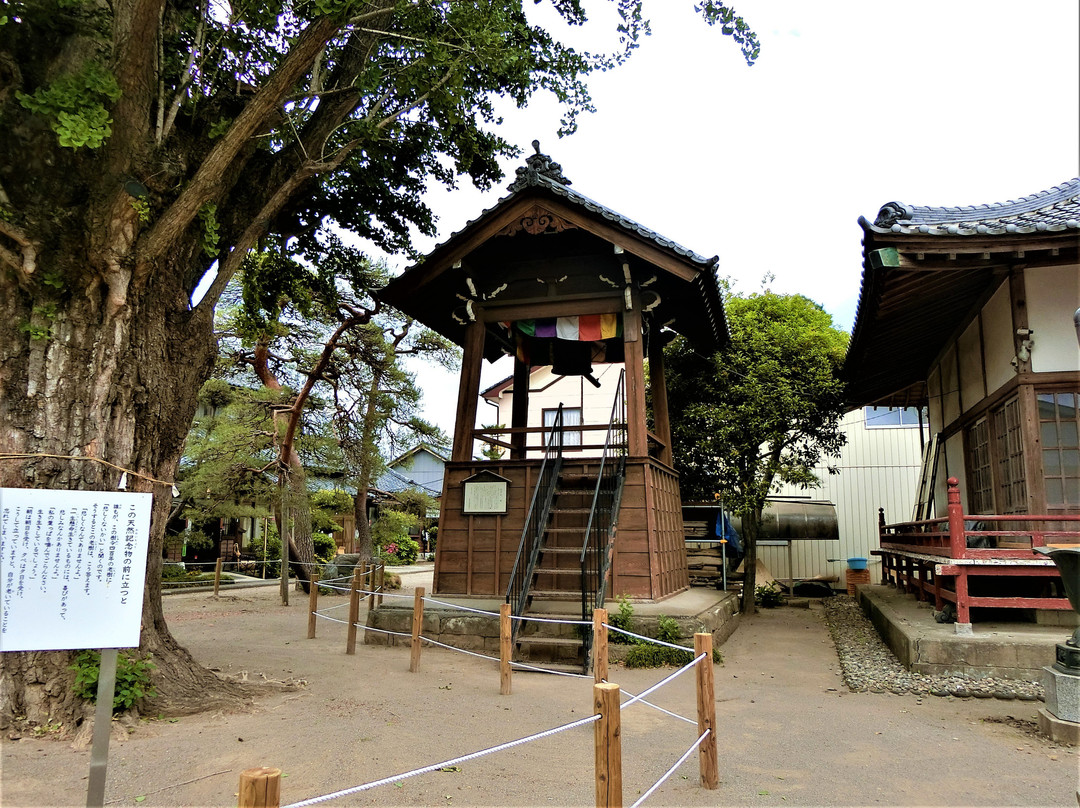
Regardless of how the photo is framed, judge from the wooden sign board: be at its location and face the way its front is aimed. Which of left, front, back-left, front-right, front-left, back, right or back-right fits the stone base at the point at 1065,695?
front-left

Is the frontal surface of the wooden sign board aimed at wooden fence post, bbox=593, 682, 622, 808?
yes

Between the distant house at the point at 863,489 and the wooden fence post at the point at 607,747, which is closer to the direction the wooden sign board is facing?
the wooden fence post

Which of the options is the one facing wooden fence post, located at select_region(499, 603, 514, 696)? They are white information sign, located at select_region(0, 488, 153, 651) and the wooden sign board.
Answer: the wooden sign board

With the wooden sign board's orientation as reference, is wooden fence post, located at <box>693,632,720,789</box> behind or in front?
in front

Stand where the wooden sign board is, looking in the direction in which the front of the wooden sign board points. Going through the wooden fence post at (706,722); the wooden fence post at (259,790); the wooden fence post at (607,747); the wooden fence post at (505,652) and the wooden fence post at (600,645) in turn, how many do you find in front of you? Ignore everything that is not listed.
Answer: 5

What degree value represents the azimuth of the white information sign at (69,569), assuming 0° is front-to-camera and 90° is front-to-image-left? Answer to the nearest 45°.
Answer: approximately 0°

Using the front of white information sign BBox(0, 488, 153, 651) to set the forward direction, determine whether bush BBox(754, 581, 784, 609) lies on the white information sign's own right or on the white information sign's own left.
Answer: on the white information sign's own left

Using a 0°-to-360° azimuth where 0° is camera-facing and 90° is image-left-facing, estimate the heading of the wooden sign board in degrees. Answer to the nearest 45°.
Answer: approximately 0°

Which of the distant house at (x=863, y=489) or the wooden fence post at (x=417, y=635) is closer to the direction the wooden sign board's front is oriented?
the wooden fence post

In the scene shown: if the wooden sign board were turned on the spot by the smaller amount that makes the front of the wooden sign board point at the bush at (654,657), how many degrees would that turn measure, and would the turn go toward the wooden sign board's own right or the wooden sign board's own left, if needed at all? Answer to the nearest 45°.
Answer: approximately 45° to the wooden sign board's own left

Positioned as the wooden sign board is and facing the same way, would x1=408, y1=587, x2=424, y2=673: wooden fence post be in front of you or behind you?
in front

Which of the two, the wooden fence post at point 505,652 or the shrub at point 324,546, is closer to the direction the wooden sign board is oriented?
the wooden fence post

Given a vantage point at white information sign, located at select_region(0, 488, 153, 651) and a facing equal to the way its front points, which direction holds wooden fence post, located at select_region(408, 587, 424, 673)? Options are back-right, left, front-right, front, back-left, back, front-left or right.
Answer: back-left

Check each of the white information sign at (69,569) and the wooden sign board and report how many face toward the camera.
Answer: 2

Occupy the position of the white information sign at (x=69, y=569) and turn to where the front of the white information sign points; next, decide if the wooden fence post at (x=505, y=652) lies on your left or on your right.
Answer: on your left
